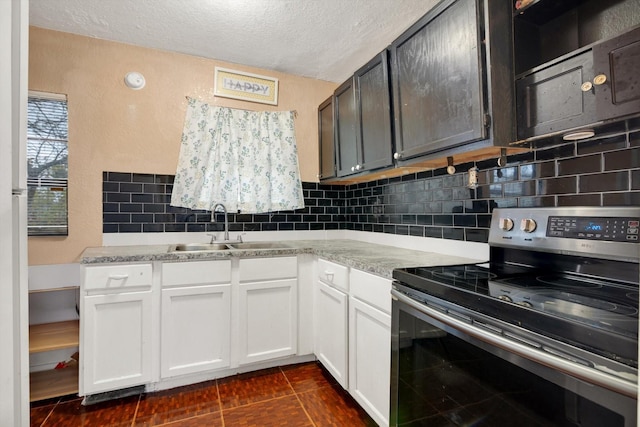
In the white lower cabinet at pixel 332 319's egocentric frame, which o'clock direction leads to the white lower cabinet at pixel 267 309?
the white lower cabinet at pixel 267 309 is roughly at 2 o'clock from the white lower cabinet at pixel 332 319.

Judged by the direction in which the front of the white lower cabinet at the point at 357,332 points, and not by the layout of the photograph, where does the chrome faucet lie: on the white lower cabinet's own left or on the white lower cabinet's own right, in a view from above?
on the white lower cabinet's own right

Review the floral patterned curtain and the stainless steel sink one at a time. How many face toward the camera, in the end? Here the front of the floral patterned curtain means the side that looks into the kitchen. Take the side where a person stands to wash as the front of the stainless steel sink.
2

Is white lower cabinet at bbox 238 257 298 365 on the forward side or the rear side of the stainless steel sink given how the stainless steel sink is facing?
on the forward side

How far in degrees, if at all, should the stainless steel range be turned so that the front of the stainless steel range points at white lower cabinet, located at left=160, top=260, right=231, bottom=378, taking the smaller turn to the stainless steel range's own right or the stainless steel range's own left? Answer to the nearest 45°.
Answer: approximately 45° to the stainless steel range's own right

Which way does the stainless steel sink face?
toward the camera

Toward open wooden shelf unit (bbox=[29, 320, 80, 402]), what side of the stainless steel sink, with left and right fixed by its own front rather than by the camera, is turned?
right
